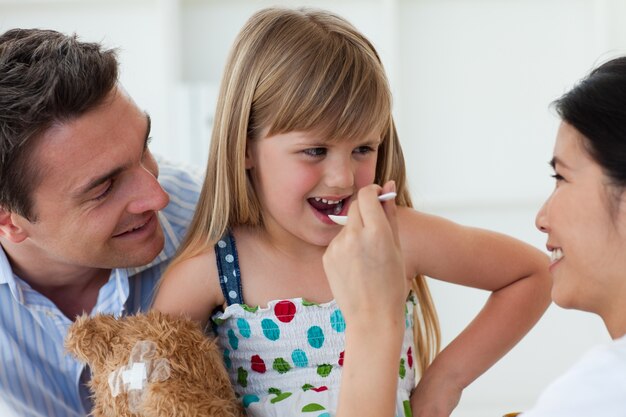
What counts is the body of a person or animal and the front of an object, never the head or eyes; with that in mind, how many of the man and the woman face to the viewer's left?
1

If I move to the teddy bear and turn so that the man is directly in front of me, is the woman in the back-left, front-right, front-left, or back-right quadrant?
back-right

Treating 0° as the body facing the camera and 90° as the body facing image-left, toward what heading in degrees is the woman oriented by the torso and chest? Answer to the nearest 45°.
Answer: approximately 90°

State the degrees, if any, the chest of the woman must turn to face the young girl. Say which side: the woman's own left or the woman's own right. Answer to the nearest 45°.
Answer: approximately 45° to the woman's own right

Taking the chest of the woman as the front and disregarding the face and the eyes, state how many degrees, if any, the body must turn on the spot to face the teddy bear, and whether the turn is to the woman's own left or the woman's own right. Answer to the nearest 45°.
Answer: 0° — they already face it

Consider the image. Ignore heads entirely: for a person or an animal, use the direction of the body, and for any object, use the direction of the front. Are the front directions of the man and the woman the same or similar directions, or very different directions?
very different directions

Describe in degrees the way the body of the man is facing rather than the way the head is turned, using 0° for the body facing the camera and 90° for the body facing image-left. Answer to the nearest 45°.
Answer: approximately 315°
